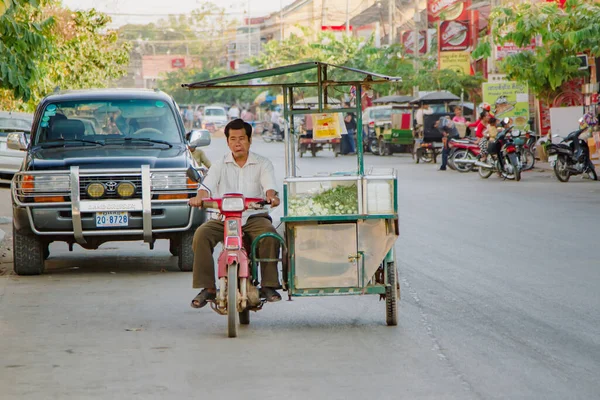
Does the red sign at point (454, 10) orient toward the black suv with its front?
yes

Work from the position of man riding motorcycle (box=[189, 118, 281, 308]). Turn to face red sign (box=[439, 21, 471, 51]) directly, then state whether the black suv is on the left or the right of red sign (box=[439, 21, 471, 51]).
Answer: left

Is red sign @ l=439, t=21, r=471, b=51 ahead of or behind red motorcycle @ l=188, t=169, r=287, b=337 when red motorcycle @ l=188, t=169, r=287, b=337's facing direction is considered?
behind

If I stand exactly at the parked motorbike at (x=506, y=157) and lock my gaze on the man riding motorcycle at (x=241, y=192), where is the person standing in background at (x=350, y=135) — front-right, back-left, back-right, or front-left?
back-right

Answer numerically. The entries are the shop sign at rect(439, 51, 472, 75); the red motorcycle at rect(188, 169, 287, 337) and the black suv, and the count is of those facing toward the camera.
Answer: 3

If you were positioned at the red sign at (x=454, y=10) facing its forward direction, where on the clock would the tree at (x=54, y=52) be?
The tree is roughly at 1 o'clock from the red sign.

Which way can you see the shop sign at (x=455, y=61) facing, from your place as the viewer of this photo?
facing the viewer

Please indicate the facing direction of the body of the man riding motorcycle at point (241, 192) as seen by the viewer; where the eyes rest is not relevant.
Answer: toward the camera

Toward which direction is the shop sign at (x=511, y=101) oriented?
toward the camera

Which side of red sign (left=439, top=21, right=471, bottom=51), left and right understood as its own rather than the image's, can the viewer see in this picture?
front

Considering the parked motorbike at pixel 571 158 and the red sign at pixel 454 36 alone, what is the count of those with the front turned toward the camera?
1
